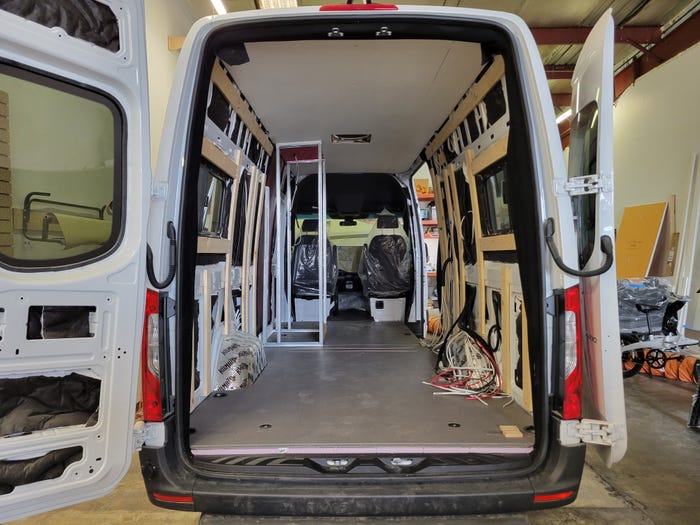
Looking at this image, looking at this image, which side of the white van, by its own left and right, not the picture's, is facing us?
back

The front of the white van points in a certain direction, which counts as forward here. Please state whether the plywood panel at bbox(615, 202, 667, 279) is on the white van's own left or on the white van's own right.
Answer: on the white van's own right
